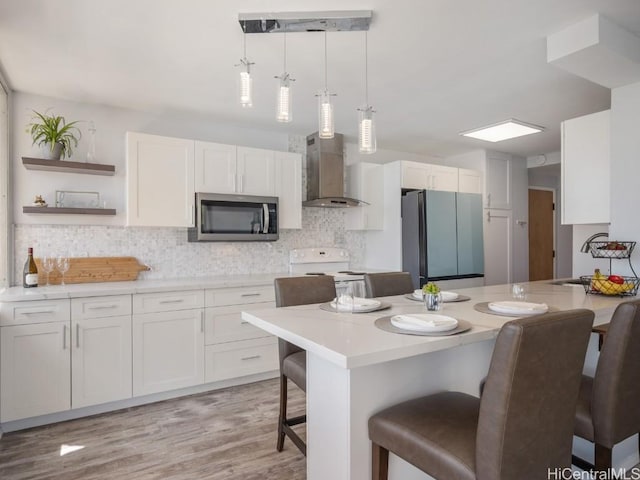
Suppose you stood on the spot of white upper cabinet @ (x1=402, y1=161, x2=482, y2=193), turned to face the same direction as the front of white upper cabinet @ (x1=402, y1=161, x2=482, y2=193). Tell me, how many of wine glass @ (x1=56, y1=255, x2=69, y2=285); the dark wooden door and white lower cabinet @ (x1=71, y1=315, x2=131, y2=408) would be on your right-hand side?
2

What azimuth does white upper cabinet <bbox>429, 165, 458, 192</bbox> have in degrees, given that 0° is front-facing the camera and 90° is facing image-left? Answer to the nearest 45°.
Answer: approximately 315°

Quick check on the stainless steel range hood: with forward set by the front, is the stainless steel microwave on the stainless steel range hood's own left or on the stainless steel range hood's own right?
on the stainless steel range hood's own right

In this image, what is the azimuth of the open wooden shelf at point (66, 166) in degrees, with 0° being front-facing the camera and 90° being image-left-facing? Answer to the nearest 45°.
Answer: approximately 0°

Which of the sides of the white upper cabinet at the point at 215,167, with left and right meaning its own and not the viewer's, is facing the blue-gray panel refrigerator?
left

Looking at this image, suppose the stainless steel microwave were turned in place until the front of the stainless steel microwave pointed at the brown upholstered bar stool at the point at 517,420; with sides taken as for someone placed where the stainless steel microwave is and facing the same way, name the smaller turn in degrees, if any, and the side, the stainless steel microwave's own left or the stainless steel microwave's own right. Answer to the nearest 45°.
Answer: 0° — it already faces it
